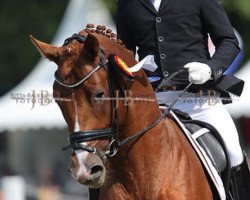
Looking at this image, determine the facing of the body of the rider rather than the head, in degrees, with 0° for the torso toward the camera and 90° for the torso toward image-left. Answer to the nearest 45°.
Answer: approximately 45°

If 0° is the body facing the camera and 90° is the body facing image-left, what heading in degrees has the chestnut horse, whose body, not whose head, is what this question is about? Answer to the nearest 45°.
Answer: approximately 45°
